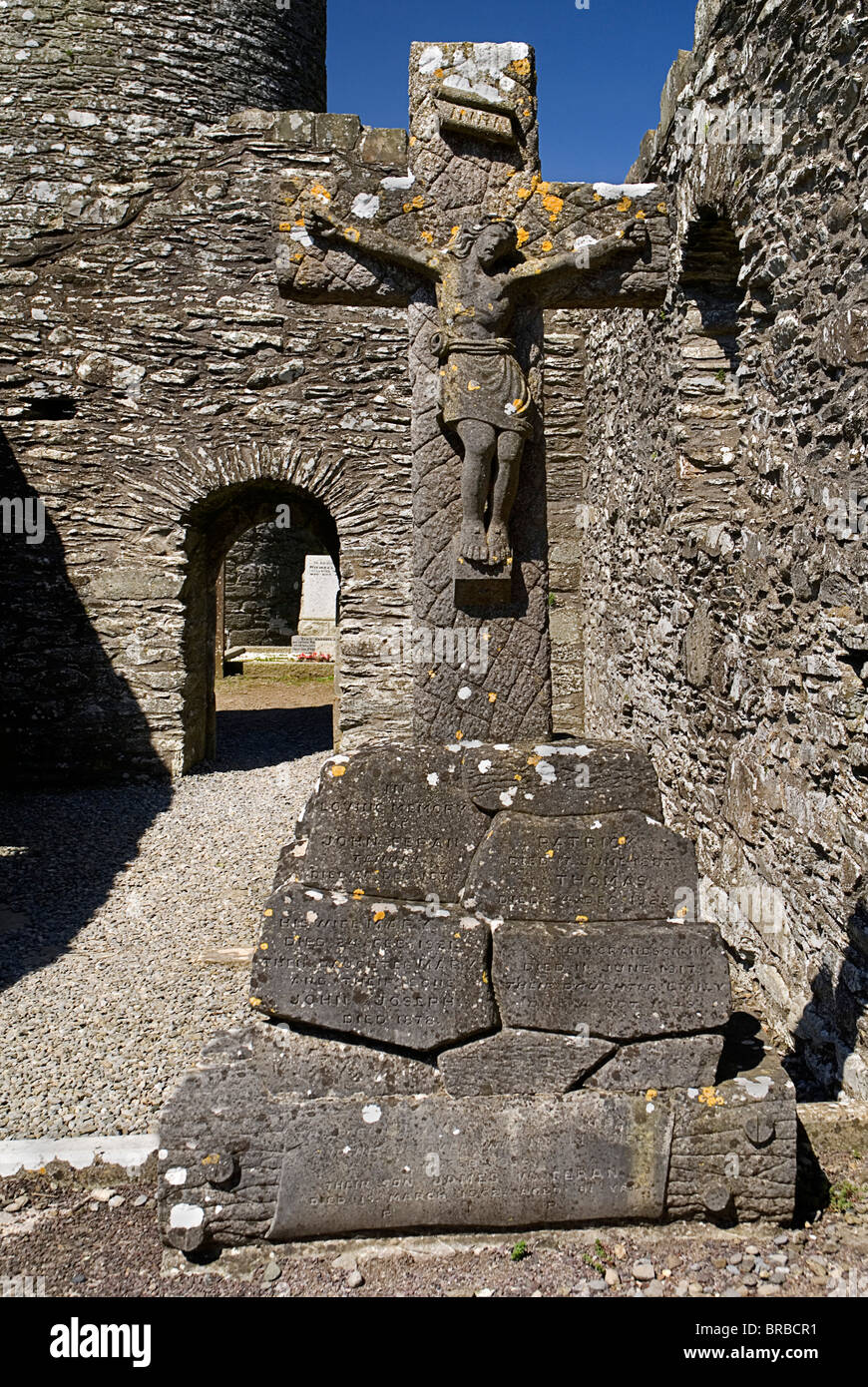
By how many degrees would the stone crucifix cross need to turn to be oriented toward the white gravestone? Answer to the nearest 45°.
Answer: approximately 180°

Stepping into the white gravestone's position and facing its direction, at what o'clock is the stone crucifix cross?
The stone crucifix cross is roughly at 12 o'clock from the white gravestone.

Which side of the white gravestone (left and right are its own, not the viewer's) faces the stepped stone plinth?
front

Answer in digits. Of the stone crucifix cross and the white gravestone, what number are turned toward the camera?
2

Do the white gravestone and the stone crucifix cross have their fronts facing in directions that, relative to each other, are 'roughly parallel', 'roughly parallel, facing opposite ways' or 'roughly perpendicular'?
roughly parallel

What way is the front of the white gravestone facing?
toward the camera

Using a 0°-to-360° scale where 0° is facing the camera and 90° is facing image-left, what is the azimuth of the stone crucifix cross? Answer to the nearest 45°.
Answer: approximately 0°
